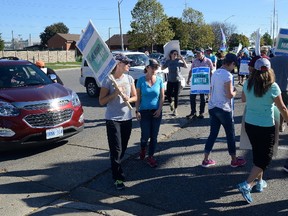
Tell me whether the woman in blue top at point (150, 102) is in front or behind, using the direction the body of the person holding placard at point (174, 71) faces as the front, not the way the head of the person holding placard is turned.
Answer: in front

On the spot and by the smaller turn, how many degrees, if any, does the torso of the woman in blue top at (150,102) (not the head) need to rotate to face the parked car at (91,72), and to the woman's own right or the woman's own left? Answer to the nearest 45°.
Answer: approximately 180°

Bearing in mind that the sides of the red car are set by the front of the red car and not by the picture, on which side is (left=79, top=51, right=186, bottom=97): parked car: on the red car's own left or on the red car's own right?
on the red car's own left

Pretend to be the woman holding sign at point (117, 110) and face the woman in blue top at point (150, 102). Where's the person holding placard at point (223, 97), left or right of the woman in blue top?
right

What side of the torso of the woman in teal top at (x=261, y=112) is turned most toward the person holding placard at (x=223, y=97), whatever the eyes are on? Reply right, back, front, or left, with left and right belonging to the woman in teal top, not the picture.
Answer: left

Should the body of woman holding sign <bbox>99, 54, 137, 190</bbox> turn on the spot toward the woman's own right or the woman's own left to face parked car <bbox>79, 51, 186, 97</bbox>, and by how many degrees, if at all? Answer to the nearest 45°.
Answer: approximately 180°

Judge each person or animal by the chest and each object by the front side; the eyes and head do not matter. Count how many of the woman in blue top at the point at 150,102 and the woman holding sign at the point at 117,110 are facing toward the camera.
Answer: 2

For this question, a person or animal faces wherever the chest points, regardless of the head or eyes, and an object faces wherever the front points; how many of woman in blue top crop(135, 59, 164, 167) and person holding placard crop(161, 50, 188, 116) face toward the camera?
2

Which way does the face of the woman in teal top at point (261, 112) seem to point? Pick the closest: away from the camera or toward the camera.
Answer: away from the camera

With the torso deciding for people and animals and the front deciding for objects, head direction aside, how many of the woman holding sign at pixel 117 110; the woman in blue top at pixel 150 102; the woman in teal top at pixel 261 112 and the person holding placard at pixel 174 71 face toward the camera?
3

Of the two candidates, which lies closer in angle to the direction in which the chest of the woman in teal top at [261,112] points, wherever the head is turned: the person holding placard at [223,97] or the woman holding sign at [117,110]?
the person holding placard
